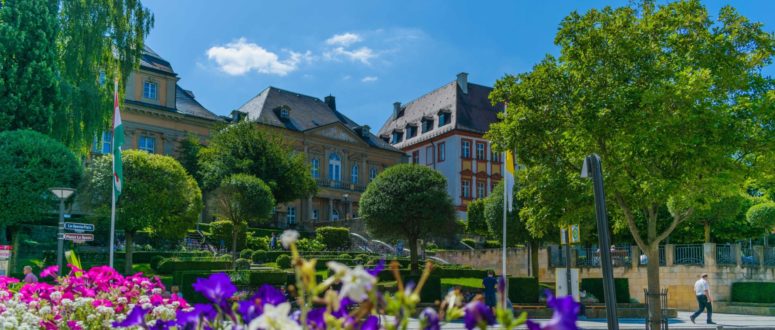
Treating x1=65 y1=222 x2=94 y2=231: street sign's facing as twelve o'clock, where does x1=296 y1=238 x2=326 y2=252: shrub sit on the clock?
The shrub is roughly at 7 o'clock from the street sign.

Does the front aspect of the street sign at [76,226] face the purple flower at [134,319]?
yes

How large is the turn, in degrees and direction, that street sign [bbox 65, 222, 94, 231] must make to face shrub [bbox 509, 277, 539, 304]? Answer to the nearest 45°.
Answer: approximately 90° to its left

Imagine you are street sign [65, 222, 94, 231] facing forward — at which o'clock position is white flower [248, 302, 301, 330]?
The white flower is roughly at 12 o'clock from the street sign.

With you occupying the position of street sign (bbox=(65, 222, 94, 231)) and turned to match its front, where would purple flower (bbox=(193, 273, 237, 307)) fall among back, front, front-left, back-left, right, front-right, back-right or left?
front

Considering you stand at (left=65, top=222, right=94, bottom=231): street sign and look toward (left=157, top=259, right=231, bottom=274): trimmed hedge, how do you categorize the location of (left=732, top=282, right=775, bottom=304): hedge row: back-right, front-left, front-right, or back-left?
front-right

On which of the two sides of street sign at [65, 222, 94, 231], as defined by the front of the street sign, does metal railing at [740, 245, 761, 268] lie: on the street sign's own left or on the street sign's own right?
on the street sign's own left

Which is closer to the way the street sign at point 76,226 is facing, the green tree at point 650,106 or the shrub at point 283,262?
the green tree

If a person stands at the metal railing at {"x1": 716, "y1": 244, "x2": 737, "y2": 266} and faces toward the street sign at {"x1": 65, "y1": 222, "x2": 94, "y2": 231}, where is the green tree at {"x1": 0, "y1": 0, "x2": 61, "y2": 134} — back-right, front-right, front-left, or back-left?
front-right

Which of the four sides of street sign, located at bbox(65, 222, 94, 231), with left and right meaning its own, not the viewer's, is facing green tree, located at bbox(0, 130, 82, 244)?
back

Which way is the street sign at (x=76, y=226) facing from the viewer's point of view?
toward the camera

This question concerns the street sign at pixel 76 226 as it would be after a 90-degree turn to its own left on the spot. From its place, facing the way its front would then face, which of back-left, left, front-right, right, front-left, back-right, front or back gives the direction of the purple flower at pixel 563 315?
right

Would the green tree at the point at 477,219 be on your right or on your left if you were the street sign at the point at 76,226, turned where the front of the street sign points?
on your left

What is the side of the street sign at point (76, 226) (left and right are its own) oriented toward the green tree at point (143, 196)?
back

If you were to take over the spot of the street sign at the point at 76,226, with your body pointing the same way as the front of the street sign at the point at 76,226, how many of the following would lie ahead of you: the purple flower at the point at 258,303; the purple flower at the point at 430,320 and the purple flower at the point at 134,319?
3

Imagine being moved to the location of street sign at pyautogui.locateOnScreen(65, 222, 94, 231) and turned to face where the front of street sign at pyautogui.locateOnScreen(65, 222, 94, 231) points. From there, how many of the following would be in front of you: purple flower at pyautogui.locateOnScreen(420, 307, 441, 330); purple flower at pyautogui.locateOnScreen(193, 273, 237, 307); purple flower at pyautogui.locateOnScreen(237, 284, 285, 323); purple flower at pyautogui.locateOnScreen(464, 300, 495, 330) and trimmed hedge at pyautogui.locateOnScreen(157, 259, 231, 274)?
4

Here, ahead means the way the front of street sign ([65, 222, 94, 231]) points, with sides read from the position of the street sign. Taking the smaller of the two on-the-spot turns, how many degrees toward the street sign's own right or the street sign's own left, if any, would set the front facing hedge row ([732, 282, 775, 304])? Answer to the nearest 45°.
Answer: approximately 90° to the street sign's own left

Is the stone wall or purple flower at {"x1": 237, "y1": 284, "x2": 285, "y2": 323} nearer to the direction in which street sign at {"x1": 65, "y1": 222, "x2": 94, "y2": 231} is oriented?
the purple flower

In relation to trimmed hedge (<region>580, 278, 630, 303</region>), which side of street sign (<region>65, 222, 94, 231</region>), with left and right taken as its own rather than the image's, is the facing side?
left

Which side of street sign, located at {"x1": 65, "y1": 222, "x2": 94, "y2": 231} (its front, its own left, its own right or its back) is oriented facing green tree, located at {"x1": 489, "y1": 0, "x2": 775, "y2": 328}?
left

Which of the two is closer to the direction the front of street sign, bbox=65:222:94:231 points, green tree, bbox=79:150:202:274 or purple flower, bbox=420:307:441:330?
the purple flower
